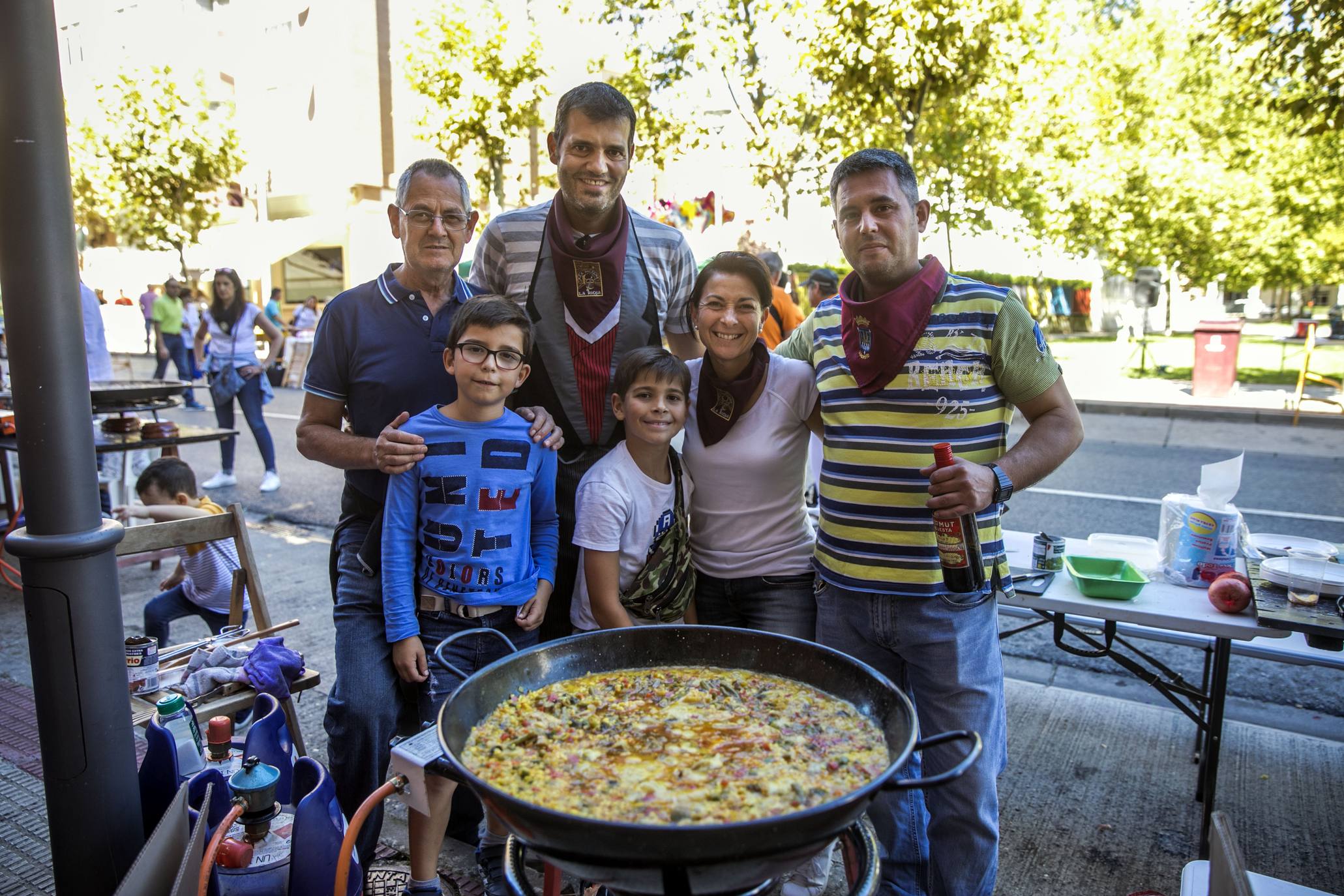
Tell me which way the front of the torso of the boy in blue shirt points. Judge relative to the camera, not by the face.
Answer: toward the camera

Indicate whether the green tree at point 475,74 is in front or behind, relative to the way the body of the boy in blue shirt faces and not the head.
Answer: behind

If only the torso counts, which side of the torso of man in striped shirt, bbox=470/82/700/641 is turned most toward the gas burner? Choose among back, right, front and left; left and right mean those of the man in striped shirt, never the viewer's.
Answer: front

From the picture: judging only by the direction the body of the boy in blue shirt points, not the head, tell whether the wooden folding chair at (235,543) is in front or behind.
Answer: behind

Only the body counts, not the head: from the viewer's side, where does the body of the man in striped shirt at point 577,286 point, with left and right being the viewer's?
facing the viewer

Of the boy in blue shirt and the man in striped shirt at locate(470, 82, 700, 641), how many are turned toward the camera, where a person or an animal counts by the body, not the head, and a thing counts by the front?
2

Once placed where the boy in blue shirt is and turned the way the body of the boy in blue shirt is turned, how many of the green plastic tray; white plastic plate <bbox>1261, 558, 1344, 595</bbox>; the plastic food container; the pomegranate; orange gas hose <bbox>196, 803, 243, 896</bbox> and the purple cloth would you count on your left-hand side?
4

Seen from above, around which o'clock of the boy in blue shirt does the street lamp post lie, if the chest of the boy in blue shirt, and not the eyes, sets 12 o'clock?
The street lamp post is roughly at 2 o'clock from the boy in blue shirt.

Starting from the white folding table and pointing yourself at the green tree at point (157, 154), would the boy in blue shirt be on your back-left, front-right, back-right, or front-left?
front-left

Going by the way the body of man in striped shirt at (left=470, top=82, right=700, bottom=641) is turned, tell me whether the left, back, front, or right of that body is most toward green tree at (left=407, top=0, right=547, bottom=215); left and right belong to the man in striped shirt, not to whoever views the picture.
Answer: back

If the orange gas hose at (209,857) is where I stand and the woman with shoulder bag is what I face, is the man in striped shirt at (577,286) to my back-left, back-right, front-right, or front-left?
front-right

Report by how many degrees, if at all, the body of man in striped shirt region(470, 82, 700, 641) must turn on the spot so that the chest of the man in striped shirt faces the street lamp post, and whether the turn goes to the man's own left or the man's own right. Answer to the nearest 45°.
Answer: approximately 45° to the man's own right

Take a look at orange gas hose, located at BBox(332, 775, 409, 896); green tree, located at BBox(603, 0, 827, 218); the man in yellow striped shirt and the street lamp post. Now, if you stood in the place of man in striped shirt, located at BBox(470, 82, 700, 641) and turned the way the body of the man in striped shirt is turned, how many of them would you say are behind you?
1

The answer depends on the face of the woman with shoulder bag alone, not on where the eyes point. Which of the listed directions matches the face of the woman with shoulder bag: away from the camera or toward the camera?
toward the camera

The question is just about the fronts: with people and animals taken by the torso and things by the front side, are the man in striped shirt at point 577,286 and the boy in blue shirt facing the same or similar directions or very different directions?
same or similar directions
